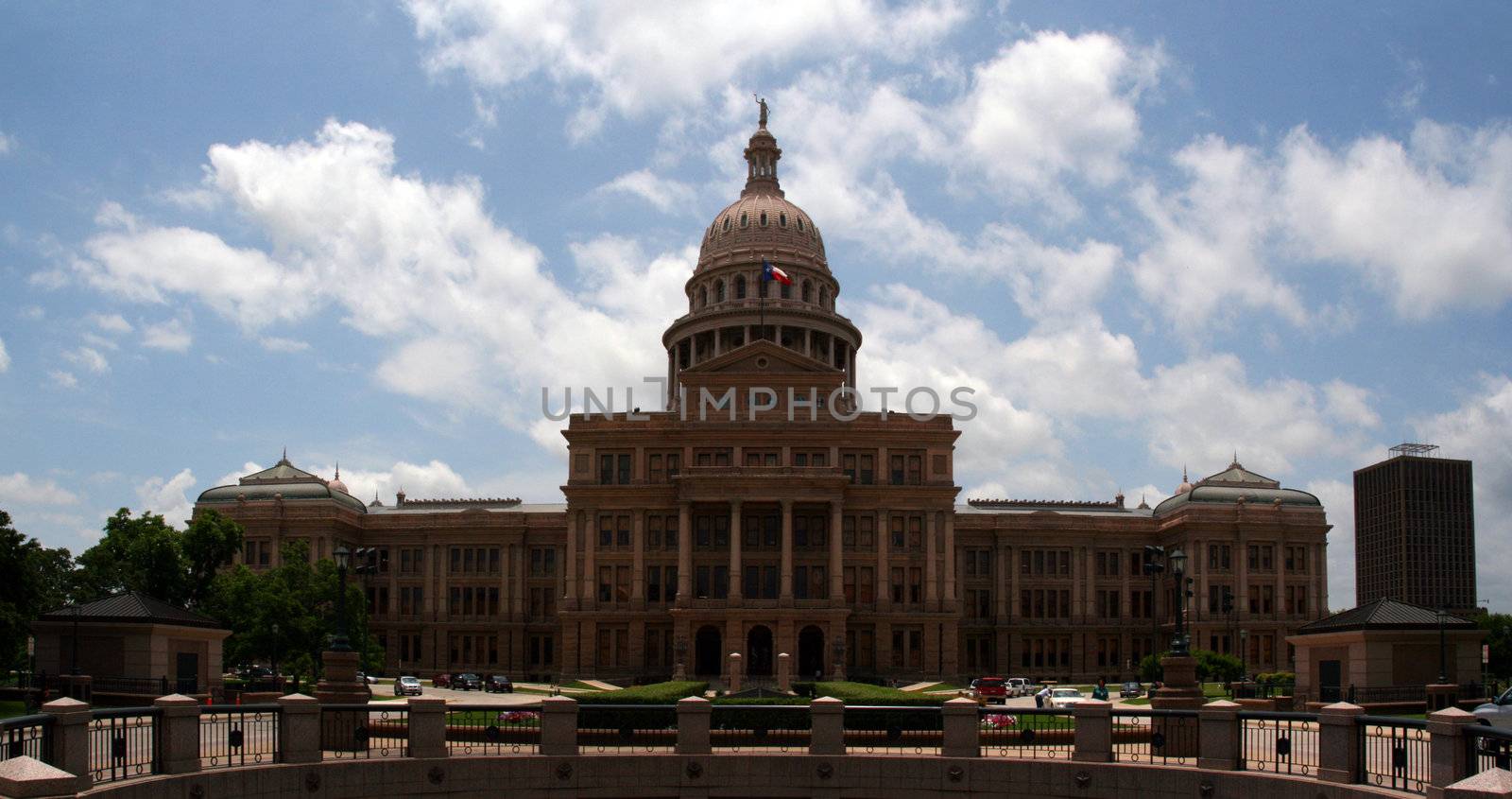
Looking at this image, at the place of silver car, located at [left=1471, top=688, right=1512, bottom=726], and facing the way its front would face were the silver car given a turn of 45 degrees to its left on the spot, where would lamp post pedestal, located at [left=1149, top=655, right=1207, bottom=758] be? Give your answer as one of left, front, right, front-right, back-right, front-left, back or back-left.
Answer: front

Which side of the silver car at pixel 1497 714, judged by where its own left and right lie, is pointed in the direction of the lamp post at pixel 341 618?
front

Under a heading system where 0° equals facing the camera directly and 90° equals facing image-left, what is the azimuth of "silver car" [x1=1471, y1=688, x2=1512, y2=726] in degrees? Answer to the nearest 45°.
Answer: approximately 90°

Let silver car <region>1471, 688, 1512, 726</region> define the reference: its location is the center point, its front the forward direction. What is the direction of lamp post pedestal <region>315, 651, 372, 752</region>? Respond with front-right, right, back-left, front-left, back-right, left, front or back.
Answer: front-left
